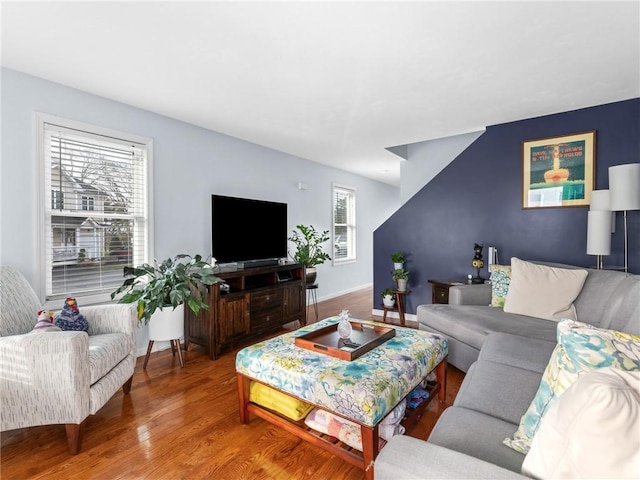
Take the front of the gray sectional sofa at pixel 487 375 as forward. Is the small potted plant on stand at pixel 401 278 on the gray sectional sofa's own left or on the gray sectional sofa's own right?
on the gray sectional sofa's own right

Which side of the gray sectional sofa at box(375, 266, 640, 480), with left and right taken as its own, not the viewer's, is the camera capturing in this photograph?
left

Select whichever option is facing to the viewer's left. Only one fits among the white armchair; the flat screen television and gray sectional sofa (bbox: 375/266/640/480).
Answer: the gray sectional sofa

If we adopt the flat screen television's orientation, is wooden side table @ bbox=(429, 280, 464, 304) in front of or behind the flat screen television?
in front

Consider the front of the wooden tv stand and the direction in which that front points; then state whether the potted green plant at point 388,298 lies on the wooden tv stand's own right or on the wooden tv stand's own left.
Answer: on the wooden tv stand's own left

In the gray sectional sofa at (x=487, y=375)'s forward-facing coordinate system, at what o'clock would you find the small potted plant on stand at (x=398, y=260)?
The small potted plant on stand is roughly at 2 o'clock from the gray sectional sofa.

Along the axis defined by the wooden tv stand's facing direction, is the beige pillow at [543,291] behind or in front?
in front

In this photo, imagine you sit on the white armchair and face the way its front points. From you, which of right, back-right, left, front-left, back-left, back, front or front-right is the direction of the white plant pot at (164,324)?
left

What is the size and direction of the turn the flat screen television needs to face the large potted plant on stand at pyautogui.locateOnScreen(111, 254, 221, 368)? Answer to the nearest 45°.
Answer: approximately 90° to its right

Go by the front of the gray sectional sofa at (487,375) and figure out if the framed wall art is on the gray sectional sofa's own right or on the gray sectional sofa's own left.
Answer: on the gray sectional sofa's own right

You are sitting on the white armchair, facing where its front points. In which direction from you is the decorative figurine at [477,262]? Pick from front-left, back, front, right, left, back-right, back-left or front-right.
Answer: front-left

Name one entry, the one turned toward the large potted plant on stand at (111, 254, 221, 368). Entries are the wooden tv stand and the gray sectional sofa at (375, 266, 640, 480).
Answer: the gray sectional sofa
